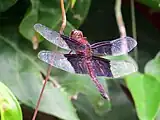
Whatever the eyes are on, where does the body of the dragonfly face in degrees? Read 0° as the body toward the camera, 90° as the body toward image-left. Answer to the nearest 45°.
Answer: approximately 135°
